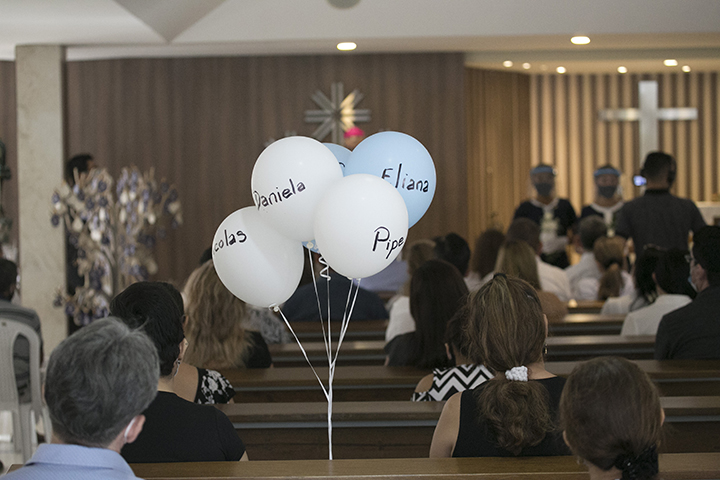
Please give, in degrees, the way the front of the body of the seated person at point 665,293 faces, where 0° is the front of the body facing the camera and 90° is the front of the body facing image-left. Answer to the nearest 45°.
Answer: approximately 180°

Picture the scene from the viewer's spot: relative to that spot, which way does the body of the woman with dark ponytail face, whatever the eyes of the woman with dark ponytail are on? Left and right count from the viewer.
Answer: facing away from the viewer

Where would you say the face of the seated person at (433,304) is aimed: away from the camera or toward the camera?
away from the camera

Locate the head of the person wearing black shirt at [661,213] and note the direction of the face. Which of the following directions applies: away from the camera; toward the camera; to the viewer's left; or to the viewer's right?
away from the camera

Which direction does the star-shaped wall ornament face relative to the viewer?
toward the camera

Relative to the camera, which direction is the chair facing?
away from the camera

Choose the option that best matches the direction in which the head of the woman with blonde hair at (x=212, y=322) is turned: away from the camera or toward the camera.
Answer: away from the camera

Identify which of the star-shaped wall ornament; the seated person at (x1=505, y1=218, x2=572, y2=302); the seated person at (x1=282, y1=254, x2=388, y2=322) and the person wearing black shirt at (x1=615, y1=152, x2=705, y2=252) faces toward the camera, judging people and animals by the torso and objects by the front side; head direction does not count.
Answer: the star-shaped wall ornament

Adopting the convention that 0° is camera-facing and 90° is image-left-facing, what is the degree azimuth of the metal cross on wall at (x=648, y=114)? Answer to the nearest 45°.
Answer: approximately 0°

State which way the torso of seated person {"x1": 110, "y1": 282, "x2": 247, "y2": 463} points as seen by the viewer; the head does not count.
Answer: away from the camera

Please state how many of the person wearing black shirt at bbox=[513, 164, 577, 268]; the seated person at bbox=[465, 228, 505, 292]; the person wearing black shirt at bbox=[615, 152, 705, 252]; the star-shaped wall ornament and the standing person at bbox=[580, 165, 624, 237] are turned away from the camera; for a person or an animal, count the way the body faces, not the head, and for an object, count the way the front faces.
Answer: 2

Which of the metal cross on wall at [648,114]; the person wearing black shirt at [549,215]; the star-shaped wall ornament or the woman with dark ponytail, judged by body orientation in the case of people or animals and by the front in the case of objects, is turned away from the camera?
the woman with dark ponytail

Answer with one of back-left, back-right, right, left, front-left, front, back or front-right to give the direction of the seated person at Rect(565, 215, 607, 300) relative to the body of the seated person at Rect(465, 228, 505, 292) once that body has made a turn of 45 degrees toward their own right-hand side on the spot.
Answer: front

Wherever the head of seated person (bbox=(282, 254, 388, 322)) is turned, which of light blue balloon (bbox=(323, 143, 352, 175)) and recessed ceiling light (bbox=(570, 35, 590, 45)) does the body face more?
the recessed ceiling light

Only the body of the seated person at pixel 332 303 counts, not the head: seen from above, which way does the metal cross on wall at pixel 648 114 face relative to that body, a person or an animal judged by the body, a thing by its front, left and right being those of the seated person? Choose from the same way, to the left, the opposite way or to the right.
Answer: the opposite way

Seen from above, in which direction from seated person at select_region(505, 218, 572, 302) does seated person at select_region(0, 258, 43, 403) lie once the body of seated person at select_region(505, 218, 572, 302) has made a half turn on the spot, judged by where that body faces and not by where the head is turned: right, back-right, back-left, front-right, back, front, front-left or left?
front-right

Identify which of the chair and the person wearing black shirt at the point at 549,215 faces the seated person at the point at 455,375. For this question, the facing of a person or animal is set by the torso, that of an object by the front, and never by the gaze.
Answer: the person wearing black shirt

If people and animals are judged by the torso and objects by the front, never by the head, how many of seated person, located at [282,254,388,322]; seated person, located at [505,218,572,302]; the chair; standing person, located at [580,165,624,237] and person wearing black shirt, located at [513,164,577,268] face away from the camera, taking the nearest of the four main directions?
3

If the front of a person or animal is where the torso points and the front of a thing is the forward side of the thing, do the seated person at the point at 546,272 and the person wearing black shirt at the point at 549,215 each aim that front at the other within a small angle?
yes

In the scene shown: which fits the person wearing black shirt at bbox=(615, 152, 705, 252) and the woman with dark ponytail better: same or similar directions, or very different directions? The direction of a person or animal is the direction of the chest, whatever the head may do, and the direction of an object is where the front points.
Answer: same or similar directions

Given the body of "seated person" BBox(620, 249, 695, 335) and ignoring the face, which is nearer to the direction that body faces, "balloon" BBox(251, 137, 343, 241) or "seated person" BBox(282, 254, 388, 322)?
the seated person

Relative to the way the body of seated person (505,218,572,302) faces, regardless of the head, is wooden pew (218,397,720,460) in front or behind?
behind

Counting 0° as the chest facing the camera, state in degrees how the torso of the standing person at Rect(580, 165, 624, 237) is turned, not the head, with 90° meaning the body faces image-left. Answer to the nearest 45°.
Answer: approximately 0°
